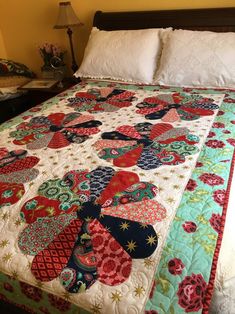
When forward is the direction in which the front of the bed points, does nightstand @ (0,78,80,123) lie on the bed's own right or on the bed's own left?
on the bed's own right

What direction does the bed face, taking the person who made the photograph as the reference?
facing the viewer and to the left of the viewer

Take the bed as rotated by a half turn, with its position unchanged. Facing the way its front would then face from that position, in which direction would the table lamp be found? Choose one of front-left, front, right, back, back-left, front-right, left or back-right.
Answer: front-left

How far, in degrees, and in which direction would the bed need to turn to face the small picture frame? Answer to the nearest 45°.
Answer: approximately 135° to its right

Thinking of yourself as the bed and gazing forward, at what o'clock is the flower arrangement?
The flower arrangement is roughly at 4 o'clock from the bed.

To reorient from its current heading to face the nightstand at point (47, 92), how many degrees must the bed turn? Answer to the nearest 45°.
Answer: approximately 135° to its right

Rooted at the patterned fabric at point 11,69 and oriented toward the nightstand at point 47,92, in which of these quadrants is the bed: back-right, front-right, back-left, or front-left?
front-right

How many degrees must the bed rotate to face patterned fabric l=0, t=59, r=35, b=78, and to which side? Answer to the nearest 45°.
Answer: approximately 90° to its right
